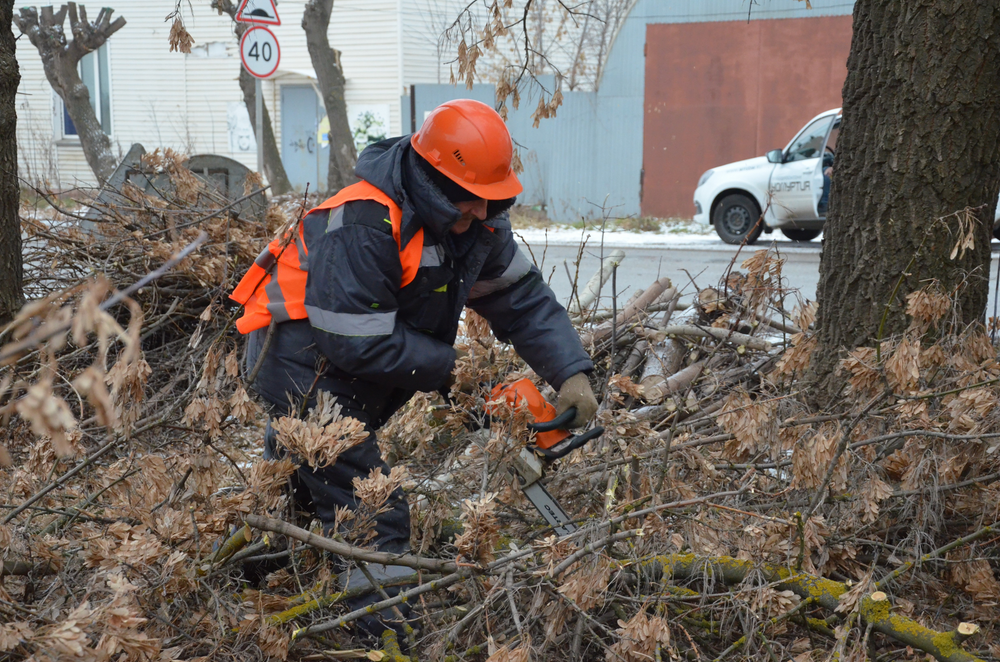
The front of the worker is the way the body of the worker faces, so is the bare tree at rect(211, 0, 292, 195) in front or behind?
behind

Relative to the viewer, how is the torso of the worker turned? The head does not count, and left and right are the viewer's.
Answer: facing the viewer and to the right of the viewer

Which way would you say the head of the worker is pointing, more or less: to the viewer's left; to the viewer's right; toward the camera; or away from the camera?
to the viewer's right

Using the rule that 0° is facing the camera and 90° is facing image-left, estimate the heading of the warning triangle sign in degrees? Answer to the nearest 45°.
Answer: approximately 0°

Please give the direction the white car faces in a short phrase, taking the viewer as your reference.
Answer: facing to the left of the viewer

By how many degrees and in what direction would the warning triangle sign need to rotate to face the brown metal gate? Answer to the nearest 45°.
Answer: approximately 135° to its left

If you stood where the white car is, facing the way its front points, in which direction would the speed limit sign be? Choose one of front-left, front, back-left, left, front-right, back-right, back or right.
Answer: front-left
